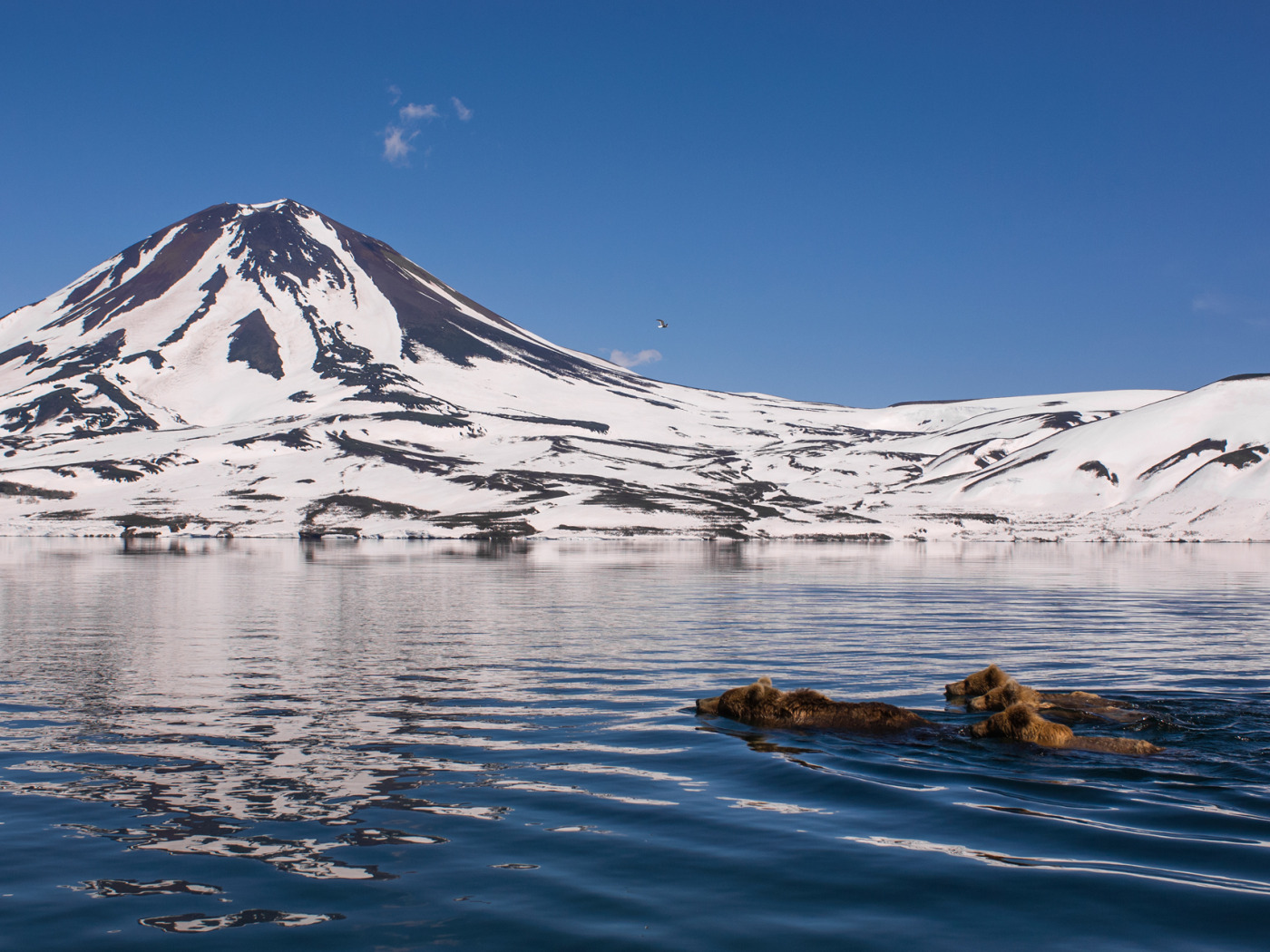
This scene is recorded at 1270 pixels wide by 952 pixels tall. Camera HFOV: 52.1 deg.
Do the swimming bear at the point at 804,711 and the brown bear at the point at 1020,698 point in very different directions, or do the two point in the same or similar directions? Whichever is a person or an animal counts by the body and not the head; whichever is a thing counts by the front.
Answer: same or similar directions

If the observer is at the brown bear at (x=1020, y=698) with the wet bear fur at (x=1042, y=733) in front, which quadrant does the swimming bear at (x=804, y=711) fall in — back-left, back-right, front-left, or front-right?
front-right

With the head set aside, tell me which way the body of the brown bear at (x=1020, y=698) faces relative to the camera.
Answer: to the viewer's left

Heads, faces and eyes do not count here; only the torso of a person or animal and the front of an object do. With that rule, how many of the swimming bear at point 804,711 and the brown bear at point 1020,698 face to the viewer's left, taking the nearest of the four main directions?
2

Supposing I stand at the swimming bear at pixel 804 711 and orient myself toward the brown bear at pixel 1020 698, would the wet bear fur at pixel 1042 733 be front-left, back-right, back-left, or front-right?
front-right

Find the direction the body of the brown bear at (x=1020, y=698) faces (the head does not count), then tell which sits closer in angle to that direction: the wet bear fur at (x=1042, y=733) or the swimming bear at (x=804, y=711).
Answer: the swimming bear

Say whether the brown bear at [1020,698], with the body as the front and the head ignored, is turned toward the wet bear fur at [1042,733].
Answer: no

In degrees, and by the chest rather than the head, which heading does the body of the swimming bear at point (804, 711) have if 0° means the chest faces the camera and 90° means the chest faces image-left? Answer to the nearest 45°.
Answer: approximately 90°

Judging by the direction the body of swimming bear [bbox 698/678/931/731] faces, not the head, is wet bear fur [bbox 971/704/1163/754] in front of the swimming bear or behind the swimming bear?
behind

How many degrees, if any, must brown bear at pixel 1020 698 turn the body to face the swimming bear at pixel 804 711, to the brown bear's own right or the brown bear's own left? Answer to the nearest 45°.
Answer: approximately 45° to the brown bear's own left

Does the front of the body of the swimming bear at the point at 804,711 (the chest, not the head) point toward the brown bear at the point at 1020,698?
no
